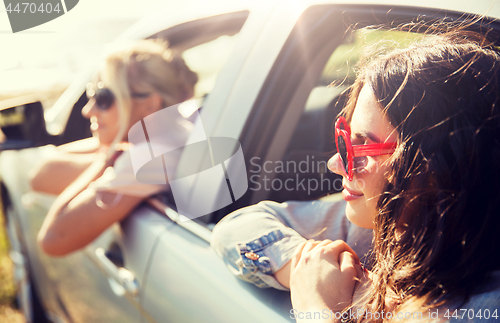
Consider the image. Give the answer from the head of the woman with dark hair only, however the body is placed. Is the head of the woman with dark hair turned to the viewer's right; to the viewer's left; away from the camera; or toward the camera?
to the viewer's left

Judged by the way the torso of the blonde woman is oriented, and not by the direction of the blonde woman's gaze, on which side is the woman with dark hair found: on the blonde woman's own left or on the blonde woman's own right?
on the blonde woman's own left

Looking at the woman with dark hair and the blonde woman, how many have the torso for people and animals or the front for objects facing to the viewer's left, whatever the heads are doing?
2

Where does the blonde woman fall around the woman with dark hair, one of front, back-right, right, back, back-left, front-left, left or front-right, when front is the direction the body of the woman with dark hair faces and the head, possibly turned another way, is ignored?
front-right

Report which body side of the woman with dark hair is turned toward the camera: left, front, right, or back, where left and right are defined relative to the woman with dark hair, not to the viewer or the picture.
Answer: left

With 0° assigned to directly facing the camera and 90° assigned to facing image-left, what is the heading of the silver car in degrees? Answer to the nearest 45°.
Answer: approximately 135°

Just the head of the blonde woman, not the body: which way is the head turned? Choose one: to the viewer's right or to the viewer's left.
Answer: to the viewer's left

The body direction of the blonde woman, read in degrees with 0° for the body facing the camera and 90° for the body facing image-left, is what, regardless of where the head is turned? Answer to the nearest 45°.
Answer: approximately 90°
